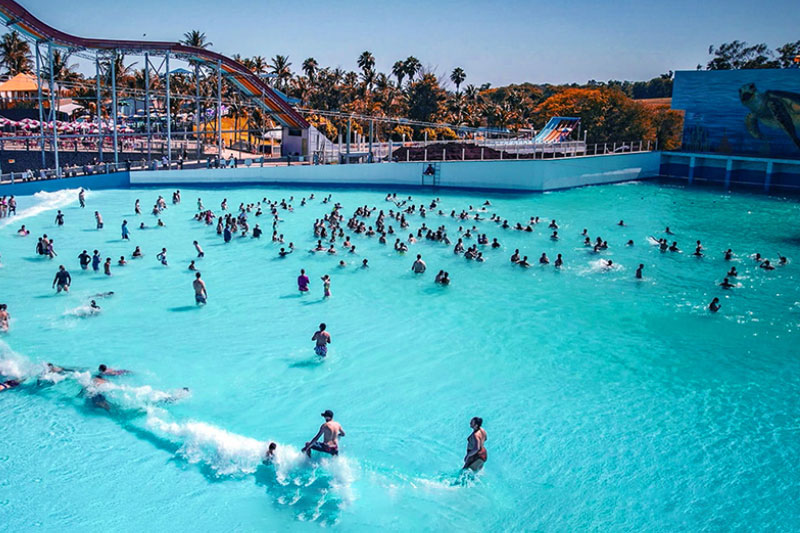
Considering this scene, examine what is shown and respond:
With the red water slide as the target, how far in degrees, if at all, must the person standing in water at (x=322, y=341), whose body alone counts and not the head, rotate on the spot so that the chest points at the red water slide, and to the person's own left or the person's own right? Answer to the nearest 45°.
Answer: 0° — they already face it

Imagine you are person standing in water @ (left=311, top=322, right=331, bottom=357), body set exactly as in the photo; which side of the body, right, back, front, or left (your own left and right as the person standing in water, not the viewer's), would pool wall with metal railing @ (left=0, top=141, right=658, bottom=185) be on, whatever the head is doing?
front

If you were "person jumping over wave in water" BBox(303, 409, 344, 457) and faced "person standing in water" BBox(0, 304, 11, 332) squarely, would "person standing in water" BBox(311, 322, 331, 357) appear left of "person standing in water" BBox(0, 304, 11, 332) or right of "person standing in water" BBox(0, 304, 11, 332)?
right

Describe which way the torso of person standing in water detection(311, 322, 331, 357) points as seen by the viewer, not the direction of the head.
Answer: away from the camera

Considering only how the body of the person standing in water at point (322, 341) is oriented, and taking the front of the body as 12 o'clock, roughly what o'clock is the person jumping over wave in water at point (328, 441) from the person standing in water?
The person jumping over wave in water is roughly at 6 o'clock from the person standing in water.

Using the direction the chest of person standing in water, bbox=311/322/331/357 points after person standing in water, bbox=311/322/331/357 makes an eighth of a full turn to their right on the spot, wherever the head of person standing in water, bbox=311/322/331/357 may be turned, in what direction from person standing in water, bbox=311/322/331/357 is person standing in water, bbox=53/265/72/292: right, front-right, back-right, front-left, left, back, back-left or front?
left

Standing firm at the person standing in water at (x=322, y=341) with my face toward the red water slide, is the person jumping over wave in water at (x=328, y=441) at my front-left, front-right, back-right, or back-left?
back-left

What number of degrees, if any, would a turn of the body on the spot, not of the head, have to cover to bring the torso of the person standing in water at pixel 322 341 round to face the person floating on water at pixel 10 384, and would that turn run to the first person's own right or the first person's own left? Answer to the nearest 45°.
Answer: approximately 90° to the first person's own left

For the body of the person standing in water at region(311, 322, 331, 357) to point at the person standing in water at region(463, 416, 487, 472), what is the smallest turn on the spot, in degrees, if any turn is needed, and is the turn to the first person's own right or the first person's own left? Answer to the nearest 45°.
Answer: approximately 135° to the first person's own right

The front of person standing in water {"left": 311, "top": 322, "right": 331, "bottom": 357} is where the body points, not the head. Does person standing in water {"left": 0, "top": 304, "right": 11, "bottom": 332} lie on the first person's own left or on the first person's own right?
on the first person's own left

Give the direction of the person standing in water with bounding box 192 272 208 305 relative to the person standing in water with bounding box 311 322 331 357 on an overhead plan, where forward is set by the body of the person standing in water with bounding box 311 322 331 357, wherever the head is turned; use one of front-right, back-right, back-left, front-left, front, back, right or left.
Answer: front-left
